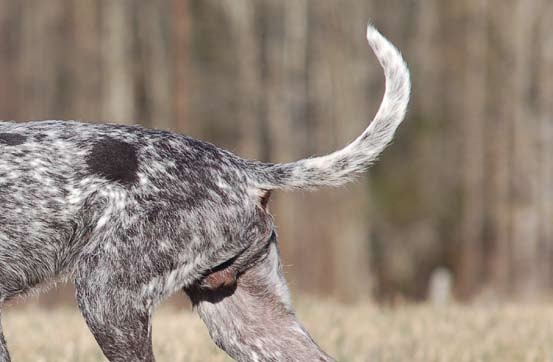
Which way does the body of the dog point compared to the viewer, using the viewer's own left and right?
facing to the left of the viewer
